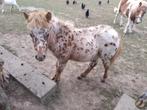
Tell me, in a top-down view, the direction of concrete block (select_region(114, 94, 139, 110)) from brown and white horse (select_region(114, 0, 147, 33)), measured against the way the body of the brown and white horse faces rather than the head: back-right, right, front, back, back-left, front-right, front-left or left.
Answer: front-right

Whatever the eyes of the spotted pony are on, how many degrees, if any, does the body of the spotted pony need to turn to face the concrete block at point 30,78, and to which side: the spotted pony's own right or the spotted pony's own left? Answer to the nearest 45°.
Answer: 0° — it already faces it

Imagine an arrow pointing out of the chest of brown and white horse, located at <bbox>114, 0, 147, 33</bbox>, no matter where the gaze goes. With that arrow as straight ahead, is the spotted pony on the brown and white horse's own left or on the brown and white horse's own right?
on the brown and white horse's own right

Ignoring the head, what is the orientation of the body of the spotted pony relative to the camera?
to the viewer's left

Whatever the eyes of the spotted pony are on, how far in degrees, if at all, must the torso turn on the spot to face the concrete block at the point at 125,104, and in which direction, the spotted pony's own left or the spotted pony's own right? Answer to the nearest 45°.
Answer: approximately 135° to the spotted pony's own left
